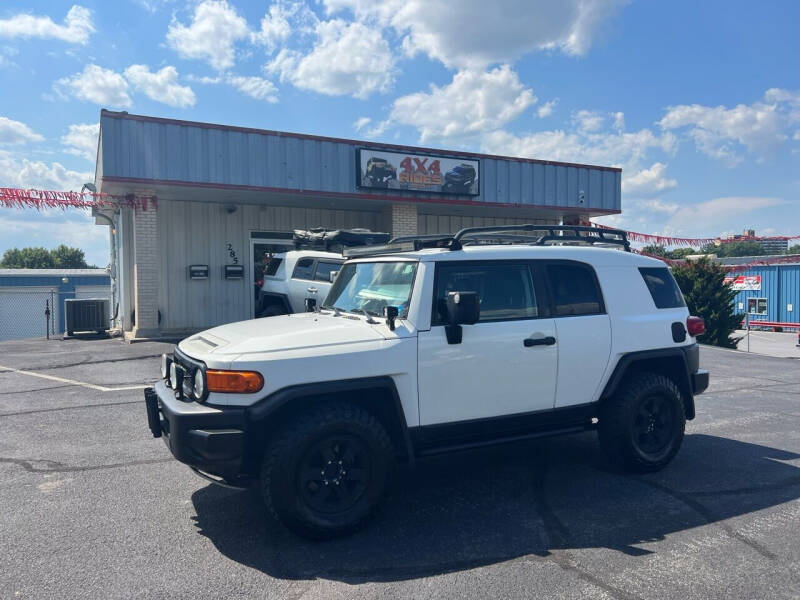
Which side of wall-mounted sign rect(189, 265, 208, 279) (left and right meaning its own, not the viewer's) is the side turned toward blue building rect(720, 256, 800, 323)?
left

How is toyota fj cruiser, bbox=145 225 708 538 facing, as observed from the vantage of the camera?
facing the viewer and to the left of the viewer

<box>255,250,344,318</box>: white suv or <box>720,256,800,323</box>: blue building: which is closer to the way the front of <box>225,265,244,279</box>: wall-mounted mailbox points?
the white suv

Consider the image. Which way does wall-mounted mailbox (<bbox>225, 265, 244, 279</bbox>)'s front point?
toward the camera

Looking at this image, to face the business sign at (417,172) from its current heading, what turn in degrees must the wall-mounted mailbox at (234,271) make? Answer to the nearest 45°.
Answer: approximately 90° to its left

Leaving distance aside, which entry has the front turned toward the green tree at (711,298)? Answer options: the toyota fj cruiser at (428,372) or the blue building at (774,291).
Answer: the blue building

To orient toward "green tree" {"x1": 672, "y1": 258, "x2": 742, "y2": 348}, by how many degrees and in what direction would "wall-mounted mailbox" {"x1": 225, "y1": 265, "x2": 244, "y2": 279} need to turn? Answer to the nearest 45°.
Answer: approximately 90° to its left

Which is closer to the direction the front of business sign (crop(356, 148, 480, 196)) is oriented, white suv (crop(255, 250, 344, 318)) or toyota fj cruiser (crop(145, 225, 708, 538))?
the toyota fj cruiser

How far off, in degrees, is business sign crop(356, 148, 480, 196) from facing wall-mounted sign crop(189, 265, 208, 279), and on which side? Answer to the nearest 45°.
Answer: approximately 135° to its right

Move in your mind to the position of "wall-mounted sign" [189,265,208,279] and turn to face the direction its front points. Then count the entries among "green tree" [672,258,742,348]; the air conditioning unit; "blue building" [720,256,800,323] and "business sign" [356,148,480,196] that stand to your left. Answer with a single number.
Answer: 3

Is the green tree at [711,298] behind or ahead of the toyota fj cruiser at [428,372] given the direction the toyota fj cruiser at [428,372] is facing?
behind

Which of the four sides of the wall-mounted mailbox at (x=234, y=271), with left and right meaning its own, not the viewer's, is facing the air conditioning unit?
right

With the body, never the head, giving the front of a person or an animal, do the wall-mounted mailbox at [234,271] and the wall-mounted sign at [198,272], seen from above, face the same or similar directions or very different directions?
same or similar directions

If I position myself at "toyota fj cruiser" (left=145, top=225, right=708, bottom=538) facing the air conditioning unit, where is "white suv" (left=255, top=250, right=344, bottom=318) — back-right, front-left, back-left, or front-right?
front-right

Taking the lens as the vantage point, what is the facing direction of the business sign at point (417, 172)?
facing the viewer and to the right of the viewer

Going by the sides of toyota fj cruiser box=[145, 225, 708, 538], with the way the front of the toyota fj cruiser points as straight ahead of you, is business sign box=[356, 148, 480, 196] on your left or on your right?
on your right

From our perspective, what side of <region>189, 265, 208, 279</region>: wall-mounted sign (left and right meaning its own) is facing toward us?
front
